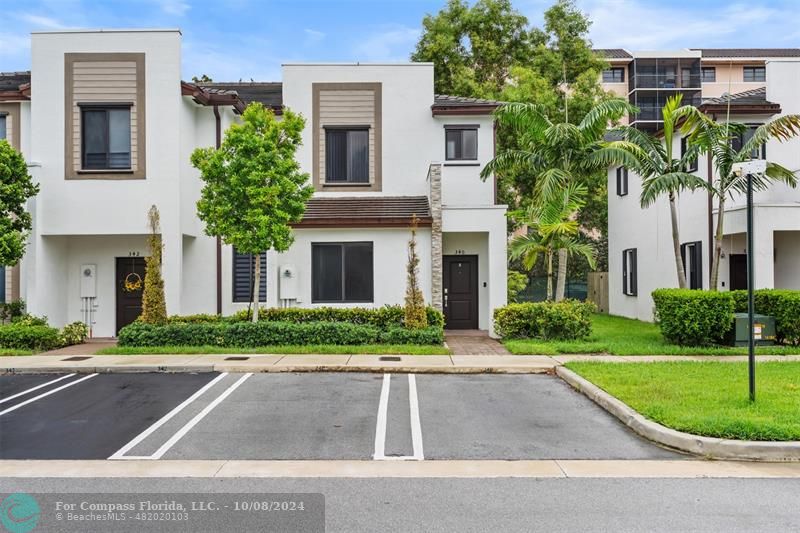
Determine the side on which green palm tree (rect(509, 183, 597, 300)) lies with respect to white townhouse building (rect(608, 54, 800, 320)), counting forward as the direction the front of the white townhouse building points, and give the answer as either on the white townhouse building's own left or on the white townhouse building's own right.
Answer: on the white townhouse building's own right

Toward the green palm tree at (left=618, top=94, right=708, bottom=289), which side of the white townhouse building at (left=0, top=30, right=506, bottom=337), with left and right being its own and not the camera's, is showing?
left

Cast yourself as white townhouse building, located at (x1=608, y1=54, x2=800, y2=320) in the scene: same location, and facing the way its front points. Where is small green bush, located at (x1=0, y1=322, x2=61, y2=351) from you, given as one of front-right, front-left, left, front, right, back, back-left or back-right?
front-right

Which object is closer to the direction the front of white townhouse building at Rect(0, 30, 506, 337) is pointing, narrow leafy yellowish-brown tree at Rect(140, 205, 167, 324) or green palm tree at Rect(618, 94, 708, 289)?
the narrow leafy yellowish-brown tree

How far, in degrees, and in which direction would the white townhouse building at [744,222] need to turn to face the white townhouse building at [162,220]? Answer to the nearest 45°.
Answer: approximately 45° to its right

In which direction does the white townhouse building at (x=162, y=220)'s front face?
toward the camera

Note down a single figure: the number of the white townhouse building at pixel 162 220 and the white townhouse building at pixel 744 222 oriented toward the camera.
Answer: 2

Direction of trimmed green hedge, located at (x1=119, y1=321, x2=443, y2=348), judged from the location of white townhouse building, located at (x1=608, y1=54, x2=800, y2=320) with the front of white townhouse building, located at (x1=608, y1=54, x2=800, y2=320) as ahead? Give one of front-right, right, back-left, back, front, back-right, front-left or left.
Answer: front-right

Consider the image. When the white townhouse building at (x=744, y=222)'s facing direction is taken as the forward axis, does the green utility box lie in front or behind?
in front

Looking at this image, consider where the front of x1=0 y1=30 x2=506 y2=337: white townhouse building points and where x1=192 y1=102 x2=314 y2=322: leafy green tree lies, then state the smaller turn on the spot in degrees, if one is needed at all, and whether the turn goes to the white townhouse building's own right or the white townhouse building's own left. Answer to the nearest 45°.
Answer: approximately 45° to the white townhouse building's own left

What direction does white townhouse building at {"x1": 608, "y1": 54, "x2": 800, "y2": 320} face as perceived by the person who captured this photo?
facing the viewer
